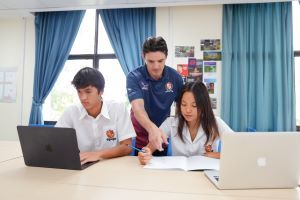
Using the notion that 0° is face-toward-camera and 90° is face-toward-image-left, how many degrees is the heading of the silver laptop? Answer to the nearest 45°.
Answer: approximately 180°

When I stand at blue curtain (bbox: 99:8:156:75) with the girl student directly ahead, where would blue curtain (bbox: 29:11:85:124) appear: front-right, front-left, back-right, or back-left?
back-right

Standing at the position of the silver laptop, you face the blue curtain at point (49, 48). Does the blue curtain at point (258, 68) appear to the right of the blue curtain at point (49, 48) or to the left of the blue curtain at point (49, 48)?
right

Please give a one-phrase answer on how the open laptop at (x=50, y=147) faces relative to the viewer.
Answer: facing away from the viewer and to the right of the viewer

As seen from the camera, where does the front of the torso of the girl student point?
toward the camera

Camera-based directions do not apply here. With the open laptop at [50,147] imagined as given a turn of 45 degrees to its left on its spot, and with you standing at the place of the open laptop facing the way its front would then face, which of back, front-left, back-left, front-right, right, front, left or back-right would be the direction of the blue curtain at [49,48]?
front

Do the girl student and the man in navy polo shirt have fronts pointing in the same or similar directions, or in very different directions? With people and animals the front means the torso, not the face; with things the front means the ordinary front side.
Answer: same or similar directions

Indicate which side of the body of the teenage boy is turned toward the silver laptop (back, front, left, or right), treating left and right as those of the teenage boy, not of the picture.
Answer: left

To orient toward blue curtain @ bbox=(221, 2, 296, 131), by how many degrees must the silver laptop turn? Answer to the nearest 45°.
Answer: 0° — it already faces it

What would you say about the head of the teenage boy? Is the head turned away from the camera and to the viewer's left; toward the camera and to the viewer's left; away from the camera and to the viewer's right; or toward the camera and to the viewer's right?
toward the camera and to the viewer's left

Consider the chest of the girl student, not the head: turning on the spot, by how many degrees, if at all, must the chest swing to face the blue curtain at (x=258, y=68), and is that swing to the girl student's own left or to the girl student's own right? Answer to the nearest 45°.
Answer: approximately 135° to the girl student's own left

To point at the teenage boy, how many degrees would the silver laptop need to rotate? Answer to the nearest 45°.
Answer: approximately 45° to its left

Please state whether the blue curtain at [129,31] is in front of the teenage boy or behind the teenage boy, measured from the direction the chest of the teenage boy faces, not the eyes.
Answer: behind

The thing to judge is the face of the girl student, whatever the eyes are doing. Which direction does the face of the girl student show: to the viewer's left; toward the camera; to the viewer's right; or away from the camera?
toward the camera

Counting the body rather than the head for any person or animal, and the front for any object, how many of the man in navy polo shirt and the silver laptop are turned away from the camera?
1

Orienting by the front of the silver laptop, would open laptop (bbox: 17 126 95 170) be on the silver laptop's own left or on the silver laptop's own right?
on the silver laptop's own left

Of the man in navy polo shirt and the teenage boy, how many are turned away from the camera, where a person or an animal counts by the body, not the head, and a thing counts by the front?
0

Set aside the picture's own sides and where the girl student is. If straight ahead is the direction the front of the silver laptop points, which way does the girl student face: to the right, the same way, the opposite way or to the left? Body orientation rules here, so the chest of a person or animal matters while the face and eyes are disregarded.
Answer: the opposite way

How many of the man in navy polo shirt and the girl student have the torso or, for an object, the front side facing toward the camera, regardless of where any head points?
2
